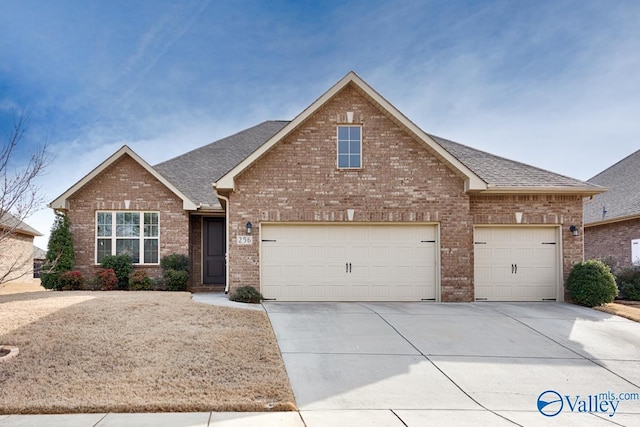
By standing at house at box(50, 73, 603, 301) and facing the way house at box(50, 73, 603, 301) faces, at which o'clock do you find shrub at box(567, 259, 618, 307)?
The shrub is roughly at 9 o'clock from the house.

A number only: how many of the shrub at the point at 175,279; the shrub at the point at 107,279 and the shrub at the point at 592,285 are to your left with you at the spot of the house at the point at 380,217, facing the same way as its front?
1

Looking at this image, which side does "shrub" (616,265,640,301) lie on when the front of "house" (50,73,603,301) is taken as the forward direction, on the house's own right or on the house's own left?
on the house's own left

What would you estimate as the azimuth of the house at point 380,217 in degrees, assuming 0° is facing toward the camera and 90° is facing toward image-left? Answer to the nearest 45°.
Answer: approximately 0°

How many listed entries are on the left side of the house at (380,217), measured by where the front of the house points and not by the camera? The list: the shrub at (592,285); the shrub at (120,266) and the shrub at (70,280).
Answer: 1

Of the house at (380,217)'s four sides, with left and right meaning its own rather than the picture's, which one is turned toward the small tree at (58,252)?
right

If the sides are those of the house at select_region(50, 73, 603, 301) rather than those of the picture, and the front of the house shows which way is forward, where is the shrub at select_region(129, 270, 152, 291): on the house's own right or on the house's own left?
on the house's own right

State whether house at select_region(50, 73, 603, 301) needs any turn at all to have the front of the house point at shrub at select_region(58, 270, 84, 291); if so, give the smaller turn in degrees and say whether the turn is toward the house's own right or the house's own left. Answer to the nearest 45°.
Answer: approximately 90° to the house's own right
